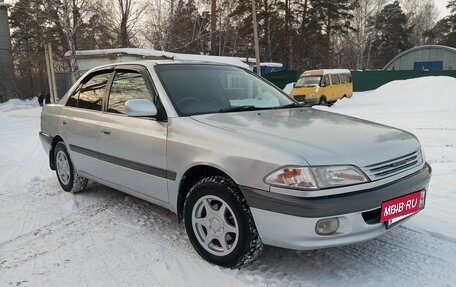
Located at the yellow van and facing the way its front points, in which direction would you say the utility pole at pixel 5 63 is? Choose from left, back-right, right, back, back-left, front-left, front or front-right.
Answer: front-right

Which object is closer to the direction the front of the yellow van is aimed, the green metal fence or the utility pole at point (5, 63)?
the utility pole

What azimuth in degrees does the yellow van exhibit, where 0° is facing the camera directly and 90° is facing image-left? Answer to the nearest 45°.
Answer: approximately 45°

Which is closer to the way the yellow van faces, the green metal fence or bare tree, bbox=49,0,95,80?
the bare tree

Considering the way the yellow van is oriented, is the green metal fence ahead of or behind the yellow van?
behind

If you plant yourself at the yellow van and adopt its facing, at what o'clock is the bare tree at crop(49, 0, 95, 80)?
The bare tree is roughly at 1 o'clock from the yellow van.
